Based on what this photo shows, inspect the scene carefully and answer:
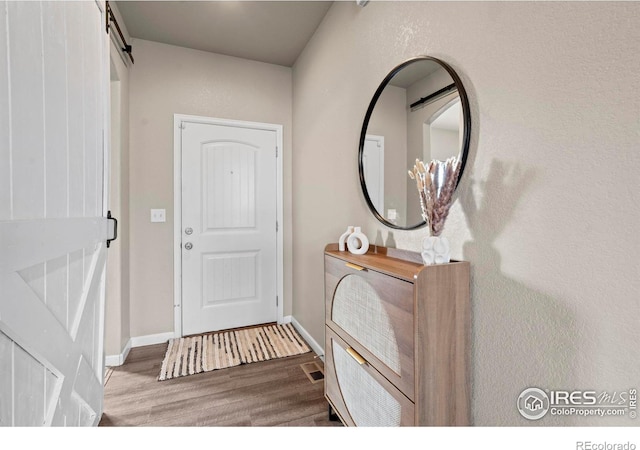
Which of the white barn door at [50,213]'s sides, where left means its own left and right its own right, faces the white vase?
front

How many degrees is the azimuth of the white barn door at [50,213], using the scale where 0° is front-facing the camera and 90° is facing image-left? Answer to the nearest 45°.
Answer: approximately 315°

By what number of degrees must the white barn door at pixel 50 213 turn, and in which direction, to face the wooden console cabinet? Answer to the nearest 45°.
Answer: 0° — it already faces it

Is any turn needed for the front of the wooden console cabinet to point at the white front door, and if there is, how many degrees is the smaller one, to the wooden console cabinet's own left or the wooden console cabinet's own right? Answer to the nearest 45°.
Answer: approximately 90° to the wooden console cabinet's own right

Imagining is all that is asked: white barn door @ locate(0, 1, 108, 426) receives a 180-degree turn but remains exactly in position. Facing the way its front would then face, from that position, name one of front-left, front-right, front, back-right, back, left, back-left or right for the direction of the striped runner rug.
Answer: right

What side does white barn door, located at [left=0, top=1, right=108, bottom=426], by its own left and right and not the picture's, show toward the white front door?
left

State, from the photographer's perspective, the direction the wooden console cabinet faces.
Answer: facing the viewer and to the left of the viewer

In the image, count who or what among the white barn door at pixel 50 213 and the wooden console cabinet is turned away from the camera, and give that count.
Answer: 0

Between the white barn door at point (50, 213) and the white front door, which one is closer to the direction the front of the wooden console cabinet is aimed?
the white barn door
